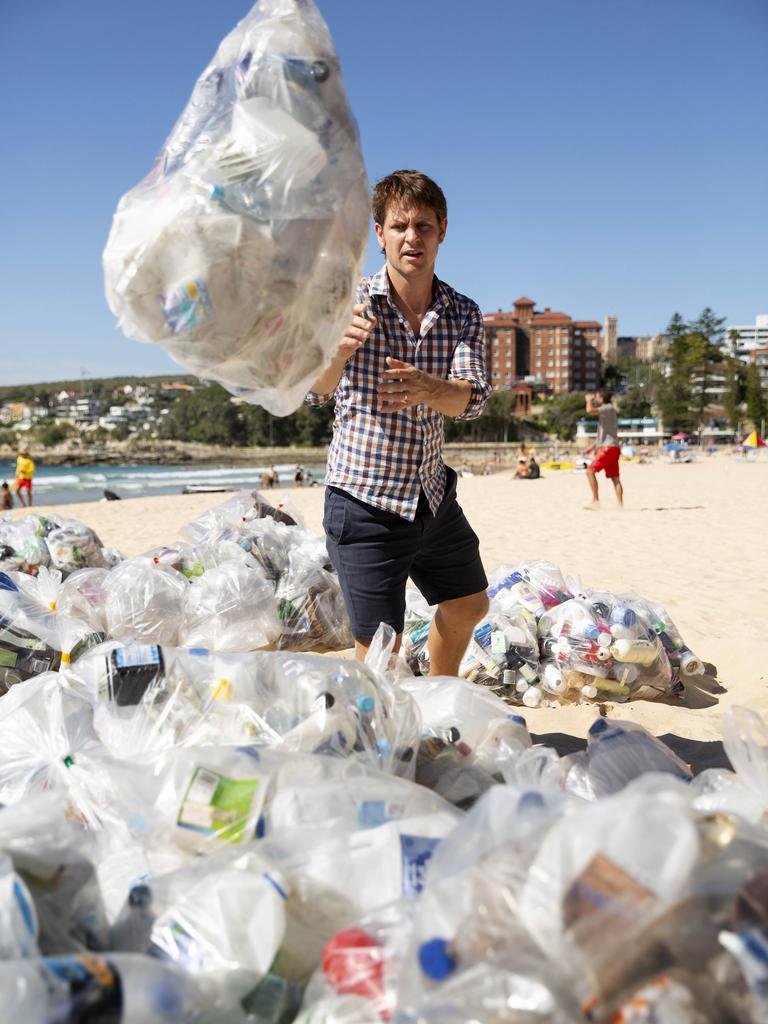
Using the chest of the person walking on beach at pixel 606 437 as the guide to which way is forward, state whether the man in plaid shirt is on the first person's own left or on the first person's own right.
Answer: on the first person's own left

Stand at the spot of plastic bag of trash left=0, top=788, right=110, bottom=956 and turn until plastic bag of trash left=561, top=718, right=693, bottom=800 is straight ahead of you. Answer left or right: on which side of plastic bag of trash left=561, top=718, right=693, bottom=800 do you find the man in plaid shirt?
left

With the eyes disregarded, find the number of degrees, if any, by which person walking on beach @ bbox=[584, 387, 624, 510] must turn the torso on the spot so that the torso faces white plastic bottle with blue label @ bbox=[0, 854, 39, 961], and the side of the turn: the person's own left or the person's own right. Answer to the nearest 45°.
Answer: approximately 90° to the person's own left

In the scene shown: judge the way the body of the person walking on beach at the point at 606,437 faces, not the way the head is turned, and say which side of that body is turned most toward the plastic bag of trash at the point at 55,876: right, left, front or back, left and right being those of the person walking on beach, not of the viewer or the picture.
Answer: left

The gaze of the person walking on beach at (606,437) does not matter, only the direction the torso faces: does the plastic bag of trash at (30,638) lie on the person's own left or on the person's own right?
on the person's own left

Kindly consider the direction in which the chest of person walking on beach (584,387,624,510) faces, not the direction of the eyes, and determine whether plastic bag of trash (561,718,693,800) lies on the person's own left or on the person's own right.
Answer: on the person's own left

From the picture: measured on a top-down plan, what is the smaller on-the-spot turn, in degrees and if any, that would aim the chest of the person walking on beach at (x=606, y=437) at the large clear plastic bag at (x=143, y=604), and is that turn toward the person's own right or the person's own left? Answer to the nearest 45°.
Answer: approximately 90° to the person's own left

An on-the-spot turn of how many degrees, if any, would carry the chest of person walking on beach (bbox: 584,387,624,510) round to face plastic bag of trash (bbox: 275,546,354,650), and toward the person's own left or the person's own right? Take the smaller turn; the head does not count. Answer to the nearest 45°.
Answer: approximately 90° to the person's own left

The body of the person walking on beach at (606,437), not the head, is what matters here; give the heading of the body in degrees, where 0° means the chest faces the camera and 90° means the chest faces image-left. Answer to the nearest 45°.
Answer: approximately 90°
